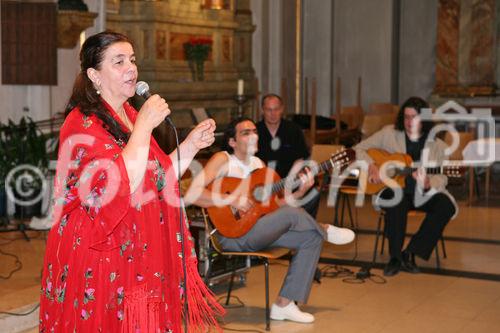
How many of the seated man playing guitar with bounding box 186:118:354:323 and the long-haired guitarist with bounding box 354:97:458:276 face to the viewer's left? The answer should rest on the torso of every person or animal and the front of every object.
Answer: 0

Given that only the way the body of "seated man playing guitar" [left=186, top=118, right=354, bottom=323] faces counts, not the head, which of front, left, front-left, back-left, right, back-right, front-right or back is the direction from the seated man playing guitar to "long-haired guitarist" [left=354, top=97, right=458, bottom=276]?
left

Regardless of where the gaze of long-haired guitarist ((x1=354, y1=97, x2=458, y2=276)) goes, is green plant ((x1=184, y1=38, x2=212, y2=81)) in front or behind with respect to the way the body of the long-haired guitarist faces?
behind

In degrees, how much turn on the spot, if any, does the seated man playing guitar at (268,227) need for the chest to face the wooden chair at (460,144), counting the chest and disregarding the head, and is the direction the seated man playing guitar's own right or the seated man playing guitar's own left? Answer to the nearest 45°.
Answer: approximately 90° to the seated man playing guitar's own left

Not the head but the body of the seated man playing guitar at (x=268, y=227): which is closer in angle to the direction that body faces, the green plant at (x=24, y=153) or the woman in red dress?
the woman in red dress

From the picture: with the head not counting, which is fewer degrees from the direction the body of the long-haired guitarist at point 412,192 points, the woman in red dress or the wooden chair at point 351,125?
the woman in red dress

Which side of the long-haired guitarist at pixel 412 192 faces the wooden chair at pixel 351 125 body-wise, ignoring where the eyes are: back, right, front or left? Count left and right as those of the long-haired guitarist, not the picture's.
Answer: back

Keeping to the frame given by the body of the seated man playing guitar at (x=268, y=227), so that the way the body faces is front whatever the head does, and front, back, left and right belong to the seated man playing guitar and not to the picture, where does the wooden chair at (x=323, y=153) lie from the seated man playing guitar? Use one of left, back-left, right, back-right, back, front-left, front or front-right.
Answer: back-left

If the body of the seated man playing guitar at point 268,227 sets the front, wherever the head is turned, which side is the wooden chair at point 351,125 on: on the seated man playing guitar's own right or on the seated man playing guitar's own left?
on the seated man playing guitar's own left

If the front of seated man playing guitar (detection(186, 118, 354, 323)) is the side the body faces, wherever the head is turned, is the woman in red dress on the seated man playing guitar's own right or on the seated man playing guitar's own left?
on the seated man playing guitar's own right

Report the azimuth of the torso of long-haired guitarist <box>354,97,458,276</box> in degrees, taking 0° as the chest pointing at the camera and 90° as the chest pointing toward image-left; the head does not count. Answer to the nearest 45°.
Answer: approximately 0°

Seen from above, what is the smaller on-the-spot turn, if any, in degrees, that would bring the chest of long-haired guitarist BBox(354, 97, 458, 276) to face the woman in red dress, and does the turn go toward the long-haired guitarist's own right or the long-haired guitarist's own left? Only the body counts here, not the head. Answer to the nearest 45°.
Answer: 0° — they already face them
